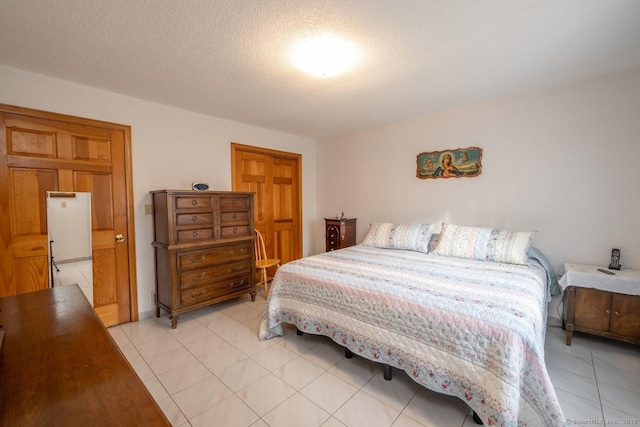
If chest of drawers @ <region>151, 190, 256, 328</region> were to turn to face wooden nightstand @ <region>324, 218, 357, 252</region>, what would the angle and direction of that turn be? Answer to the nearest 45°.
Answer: approximately 45° to its left

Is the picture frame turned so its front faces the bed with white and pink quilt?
yes

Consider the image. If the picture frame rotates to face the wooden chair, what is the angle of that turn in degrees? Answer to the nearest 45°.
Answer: approximately 90° to its right

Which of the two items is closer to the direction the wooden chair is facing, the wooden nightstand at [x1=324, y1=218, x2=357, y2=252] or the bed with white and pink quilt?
the bed with white and pink quilt

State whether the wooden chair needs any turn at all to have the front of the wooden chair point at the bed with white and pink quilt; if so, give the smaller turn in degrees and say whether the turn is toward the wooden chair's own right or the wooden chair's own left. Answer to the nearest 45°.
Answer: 0° — it already faces it

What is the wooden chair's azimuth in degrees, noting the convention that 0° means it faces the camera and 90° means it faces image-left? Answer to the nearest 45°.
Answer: approximately 315°

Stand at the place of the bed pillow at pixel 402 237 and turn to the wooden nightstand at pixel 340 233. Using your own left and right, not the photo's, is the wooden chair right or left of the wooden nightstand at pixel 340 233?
left

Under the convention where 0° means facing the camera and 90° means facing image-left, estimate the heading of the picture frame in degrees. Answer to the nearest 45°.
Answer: approximately 0°
